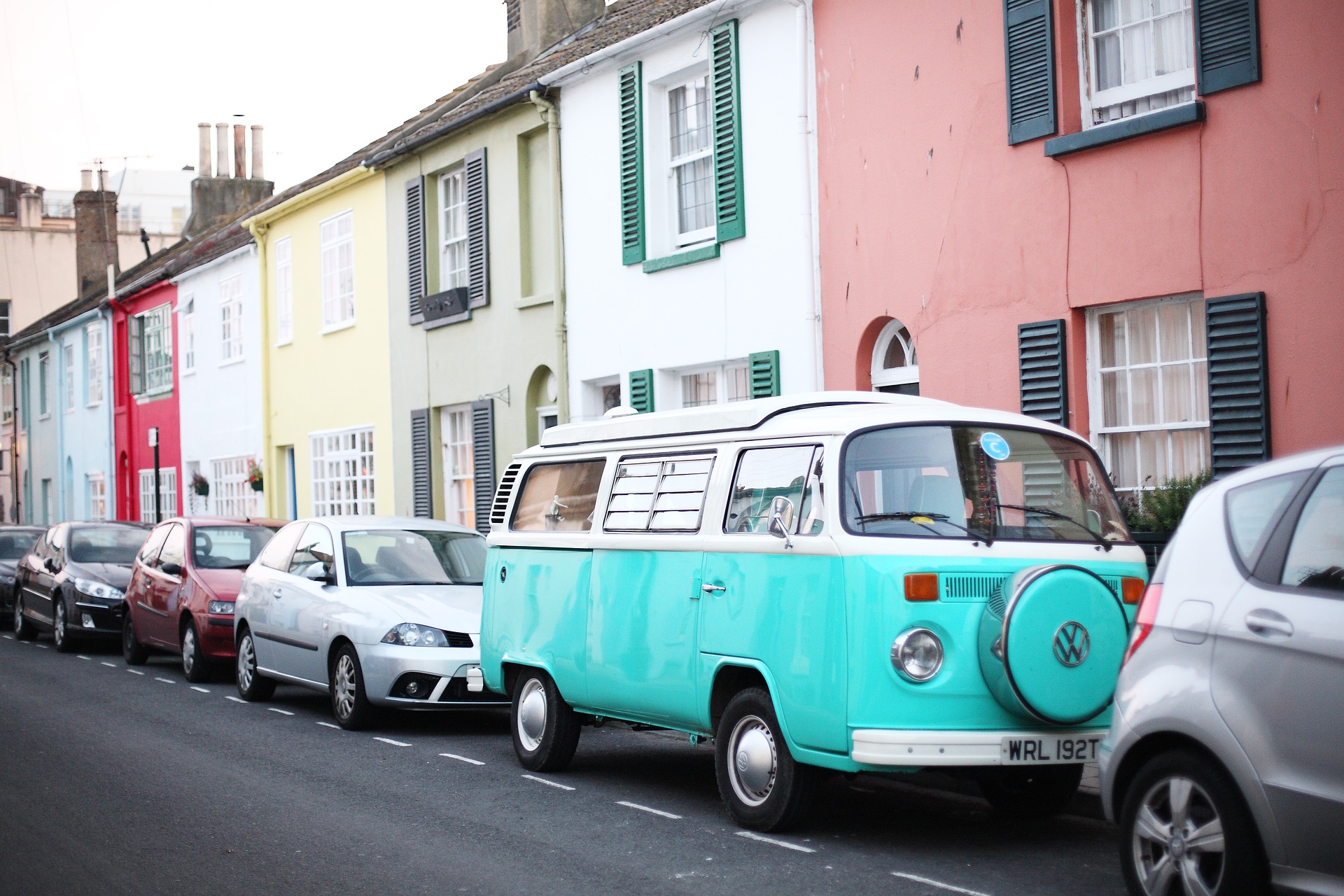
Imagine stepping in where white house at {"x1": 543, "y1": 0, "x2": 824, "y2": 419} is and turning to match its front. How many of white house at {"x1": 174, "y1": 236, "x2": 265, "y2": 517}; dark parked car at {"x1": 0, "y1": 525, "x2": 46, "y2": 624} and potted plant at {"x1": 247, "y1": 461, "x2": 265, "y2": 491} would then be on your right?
3

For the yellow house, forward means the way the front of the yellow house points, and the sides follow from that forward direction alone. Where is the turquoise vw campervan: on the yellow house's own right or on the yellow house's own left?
on the yellow house's own left

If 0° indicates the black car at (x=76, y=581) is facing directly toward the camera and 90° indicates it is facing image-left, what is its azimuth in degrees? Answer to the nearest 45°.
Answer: approximately 315°

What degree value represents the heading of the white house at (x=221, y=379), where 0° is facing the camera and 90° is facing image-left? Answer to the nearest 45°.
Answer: approximately 45°

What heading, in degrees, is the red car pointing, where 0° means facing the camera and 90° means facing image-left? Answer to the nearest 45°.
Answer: approximately 315°

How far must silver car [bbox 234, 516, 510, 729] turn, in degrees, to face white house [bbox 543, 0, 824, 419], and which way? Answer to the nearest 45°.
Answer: approximately 90° to its left

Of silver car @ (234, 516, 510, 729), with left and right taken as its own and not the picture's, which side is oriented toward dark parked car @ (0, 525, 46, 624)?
back
